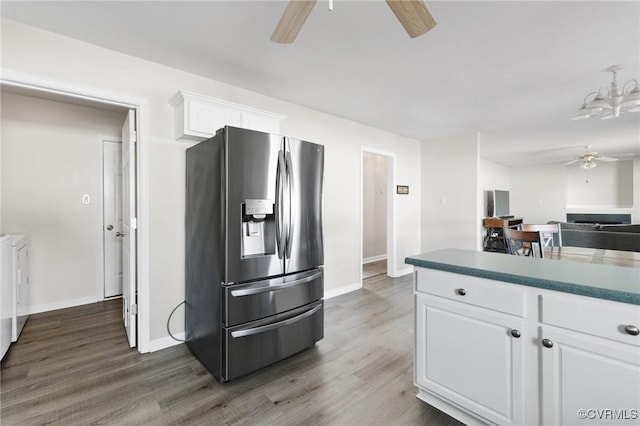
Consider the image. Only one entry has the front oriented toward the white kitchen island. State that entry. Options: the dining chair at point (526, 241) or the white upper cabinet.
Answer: the white upper cabinet

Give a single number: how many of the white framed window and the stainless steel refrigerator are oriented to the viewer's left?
0

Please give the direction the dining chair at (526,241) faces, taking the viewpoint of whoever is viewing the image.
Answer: facing away from the viewer and to the right of the viewer

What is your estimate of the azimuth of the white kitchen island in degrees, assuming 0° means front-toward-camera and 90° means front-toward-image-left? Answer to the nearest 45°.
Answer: approximately 45°

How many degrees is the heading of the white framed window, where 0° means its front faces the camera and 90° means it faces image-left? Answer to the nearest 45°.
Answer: approximately 315°

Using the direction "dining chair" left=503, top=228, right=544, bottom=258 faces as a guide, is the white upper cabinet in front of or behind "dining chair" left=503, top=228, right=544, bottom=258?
behind

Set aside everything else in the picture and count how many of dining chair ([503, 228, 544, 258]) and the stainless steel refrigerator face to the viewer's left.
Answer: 0

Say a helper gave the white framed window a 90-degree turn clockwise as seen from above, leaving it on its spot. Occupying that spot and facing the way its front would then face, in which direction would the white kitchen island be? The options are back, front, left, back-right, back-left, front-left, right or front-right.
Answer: front-left

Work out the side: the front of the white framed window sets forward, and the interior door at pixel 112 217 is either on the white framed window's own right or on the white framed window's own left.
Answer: on the white framed window's own right

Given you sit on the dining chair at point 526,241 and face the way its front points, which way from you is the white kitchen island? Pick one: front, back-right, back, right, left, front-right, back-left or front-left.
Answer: back-right

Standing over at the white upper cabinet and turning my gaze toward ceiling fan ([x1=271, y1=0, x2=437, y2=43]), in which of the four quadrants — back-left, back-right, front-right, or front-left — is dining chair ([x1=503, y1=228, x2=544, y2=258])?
front-left

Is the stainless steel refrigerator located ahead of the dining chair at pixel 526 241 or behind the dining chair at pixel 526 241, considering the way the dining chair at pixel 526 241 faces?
behind

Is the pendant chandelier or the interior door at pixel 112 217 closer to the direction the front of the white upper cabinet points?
the pendant chandelier
